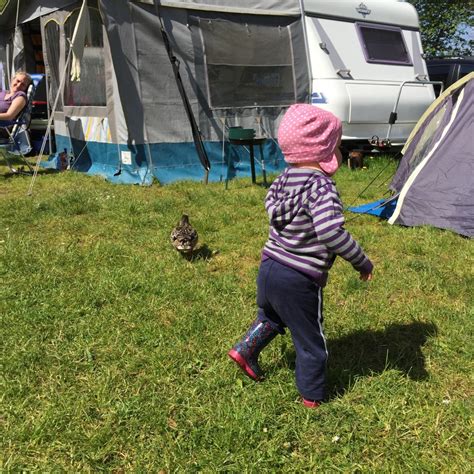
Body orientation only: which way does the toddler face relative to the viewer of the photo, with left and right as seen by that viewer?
facing away from the viewer and to the right of the viewer

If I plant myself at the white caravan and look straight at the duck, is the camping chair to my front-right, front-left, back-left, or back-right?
front-right

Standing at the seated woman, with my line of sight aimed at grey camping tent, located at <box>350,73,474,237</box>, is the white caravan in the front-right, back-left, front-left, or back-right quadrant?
front-left

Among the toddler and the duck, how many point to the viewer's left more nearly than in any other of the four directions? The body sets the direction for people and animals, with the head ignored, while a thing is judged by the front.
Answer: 0
